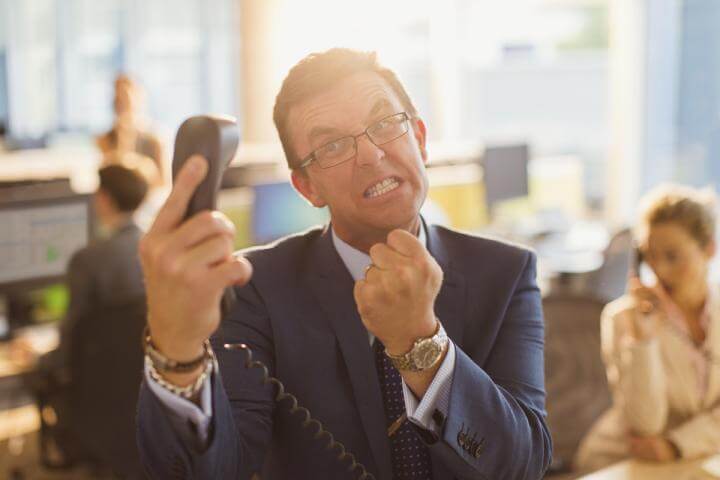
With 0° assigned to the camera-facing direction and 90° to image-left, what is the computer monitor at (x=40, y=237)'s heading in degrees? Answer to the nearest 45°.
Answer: approximately 315°

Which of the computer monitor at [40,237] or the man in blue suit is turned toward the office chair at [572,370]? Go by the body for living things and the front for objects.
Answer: the computer monitor

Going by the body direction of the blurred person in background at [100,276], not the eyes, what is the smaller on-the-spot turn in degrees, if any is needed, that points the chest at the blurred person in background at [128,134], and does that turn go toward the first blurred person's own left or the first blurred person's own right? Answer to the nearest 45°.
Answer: approximately 45° to the first blurred person's own right

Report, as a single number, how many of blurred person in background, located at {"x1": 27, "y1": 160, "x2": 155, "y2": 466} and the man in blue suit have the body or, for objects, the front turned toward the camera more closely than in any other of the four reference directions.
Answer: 1

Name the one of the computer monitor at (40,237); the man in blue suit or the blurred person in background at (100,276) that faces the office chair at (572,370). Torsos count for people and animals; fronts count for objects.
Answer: the computer monitor

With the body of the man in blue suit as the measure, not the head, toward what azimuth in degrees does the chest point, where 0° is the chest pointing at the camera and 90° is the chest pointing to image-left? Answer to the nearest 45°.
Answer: approximately 0°

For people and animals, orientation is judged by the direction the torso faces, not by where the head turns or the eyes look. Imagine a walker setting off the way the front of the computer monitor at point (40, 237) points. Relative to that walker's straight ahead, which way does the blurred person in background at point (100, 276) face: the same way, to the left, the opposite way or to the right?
the opposite way

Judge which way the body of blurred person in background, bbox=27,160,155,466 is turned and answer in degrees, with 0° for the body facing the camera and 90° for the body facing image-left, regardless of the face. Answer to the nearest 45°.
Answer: approximately 135°

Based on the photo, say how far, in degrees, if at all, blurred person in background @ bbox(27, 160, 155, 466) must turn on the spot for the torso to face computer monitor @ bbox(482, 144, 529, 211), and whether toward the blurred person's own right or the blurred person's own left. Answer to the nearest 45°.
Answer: approximately 90° to the blurred person's own right
